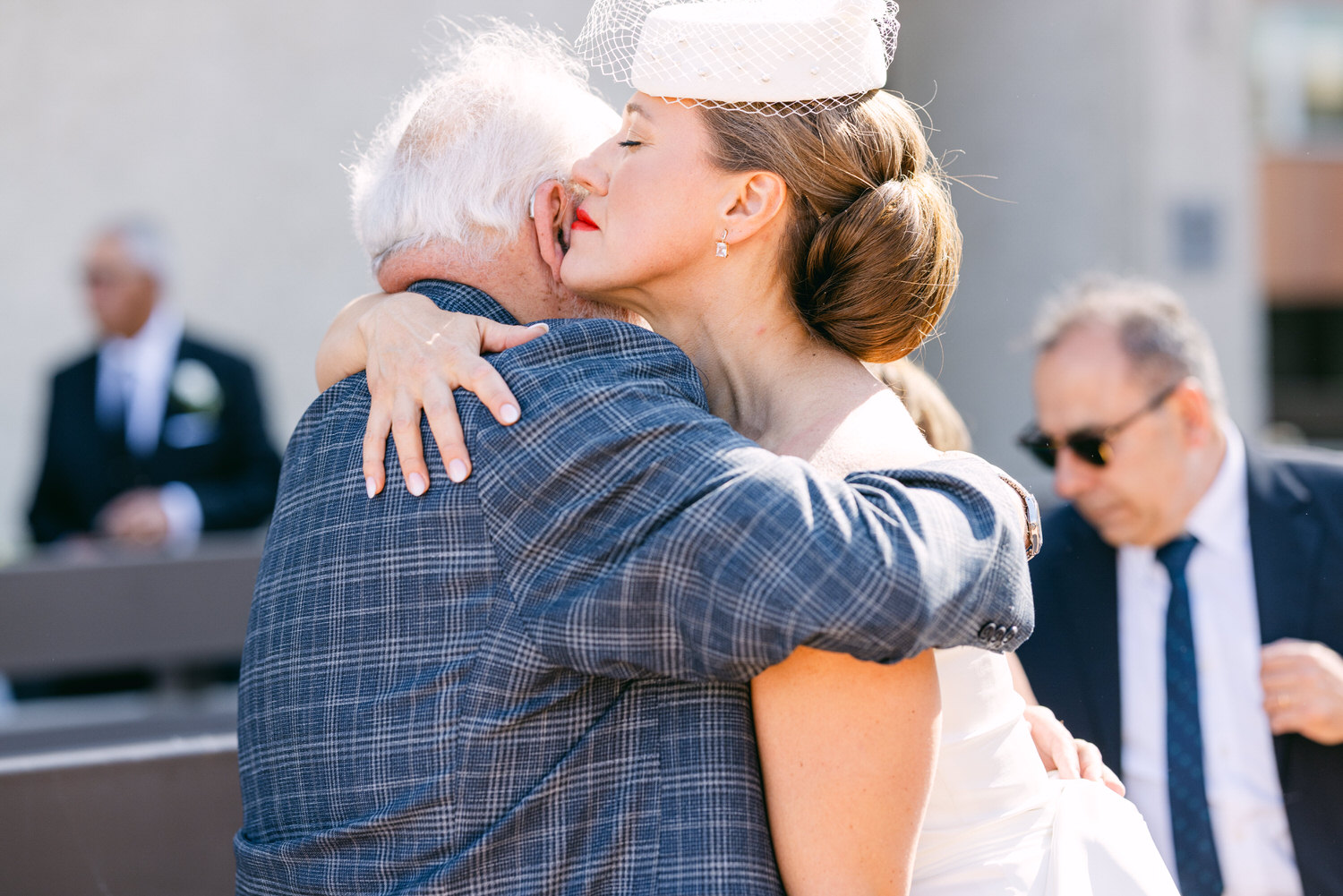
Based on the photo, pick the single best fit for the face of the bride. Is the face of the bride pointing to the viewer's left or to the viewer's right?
to the viewer's left

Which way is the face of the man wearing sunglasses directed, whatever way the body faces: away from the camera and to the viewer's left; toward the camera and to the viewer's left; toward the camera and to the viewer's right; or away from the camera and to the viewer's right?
toward the camera and to the viewer's left

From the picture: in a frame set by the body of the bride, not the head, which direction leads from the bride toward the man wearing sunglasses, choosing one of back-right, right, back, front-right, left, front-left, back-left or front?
back-right

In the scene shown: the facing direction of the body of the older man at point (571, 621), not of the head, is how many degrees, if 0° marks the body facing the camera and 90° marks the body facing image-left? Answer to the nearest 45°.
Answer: approximately 225°

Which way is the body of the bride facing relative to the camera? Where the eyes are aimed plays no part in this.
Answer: to the viewer's left

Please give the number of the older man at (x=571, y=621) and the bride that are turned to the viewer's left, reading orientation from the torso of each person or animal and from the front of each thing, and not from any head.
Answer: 1

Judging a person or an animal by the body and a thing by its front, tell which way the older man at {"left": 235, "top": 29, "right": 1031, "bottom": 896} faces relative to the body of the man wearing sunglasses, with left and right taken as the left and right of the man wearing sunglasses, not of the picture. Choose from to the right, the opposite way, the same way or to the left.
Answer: the opposite way

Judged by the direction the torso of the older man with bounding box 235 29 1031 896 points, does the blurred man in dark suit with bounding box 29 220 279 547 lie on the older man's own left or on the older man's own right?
on the older man's own left
